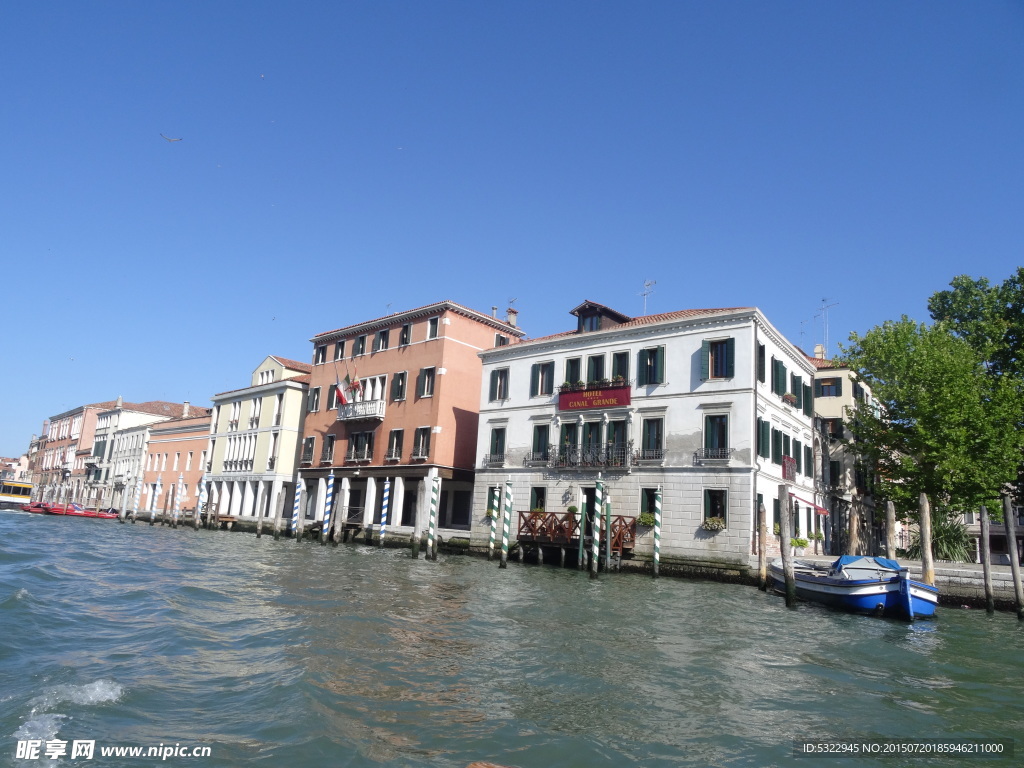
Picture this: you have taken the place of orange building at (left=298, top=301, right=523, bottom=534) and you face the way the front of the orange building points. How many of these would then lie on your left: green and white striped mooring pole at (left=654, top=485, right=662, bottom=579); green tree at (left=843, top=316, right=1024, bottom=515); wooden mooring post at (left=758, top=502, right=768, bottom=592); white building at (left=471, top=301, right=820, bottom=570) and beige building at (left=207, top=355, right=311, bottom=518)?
4

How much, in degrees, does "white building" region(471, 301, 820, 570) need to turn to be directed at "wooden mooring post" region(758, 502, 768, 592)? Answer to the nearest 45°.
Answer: approximately 90° to its left

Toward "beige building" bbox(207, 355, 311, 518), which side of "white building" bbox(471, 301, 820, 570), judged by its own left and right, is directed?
right

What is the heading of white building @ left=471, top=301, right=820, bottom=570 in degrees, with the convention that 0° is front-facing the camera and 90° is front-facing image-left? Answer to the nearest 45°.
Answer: approximately 45°

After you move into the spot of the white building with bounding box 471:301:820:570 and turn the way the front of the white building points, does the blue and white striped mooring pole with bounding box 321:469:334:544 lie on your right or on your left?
on your right

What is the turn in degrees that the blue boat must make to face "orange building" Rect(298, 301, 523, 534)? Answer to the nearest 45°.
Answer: approximately 180°

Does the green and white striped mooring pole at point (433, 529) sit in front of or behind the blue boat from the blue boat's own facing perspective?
behind

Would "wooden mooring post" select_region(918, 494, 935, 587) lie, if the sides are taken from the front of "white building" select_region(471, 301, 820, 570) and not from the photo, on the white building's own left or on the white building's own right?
on the white building's own left
